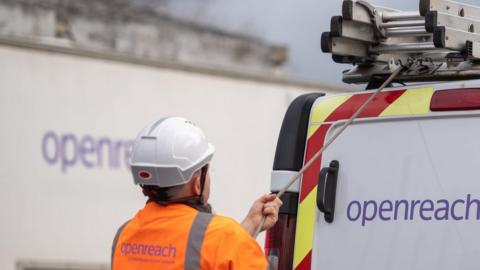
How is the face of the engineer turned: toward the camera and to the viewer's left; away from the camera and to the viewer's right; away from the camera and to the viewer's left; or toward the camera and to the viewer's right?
away from the camera and to the viewer's right

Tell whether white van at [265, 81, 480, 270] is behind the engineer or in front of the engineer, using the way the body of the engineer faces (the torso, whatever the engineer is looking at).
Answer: in front

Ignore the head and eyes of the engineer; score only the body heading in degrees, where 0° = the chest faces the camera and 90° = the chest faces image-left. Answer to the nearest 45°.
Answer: approximately 225°
